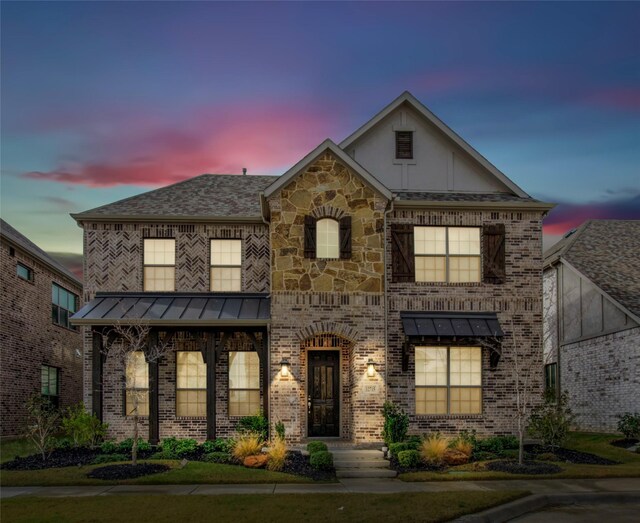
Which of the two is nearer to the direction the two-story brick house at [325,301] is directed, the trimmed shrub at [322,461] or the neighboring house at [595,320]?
the trimmed shrub

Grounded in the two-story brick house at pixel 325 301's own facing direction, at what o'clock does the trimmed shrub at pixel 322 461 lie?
The trimmed shrub is roughly at 12 o'clock from the two-story brick house.

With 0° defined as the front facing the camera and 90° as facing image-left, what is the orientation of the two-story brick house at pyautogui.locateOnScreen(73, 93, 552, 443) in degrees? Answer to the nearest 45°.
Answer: approximately 0°

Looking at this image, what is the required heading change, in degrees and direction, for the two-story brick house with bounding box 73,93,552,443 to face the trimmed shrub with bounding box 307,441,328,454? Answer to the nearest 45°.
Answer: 0° — it already faces it

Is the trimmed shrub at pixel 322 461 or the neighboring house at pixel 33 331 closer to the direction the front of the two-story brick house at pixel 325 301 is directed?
the trimmed shrub

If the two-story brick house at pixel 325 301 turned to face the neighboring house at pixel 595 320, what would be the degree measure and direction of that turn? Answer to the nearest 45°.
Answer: approximately 135° to its left

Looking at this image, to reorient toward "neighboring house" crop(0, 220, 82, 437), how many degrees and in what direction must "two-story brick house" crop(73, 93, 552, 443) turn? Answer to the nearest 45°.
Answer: approximately 135° to its right

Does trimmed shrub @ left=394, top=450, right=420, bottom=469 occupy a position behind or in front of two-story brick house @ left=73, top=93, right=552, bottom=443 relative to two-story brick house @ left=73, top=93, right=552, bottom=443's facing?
in front
